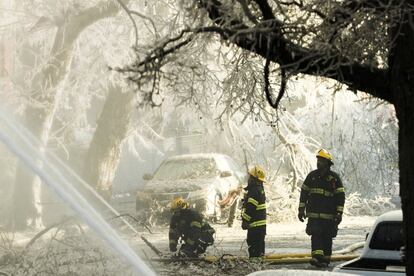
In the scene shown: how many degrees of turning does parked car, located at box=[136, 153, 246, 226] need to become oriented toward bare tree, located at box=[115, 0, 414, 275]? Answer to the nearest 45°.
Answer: approximately 45° to its left

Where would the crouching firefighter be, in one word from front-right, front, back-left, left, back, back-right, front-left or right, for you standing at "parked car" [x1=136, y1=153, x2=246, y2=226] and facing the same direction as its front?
front-left

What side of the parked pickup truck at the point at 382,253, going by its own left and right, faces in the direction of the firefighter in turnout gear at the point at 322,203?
front

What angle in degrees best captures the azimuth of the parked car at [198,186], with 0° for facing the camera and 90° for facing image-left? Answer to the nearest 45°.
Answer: approximately 45°

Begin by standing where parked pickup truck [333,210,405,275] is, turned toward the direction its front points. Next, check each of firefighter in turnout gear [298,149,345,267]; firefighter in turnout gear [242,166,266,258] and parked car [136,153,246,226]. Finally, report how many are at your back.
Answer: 0

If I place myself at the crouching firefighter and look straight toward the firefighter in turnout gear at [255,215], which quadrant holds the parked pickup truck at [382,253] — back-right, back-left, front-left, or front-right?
front-right
